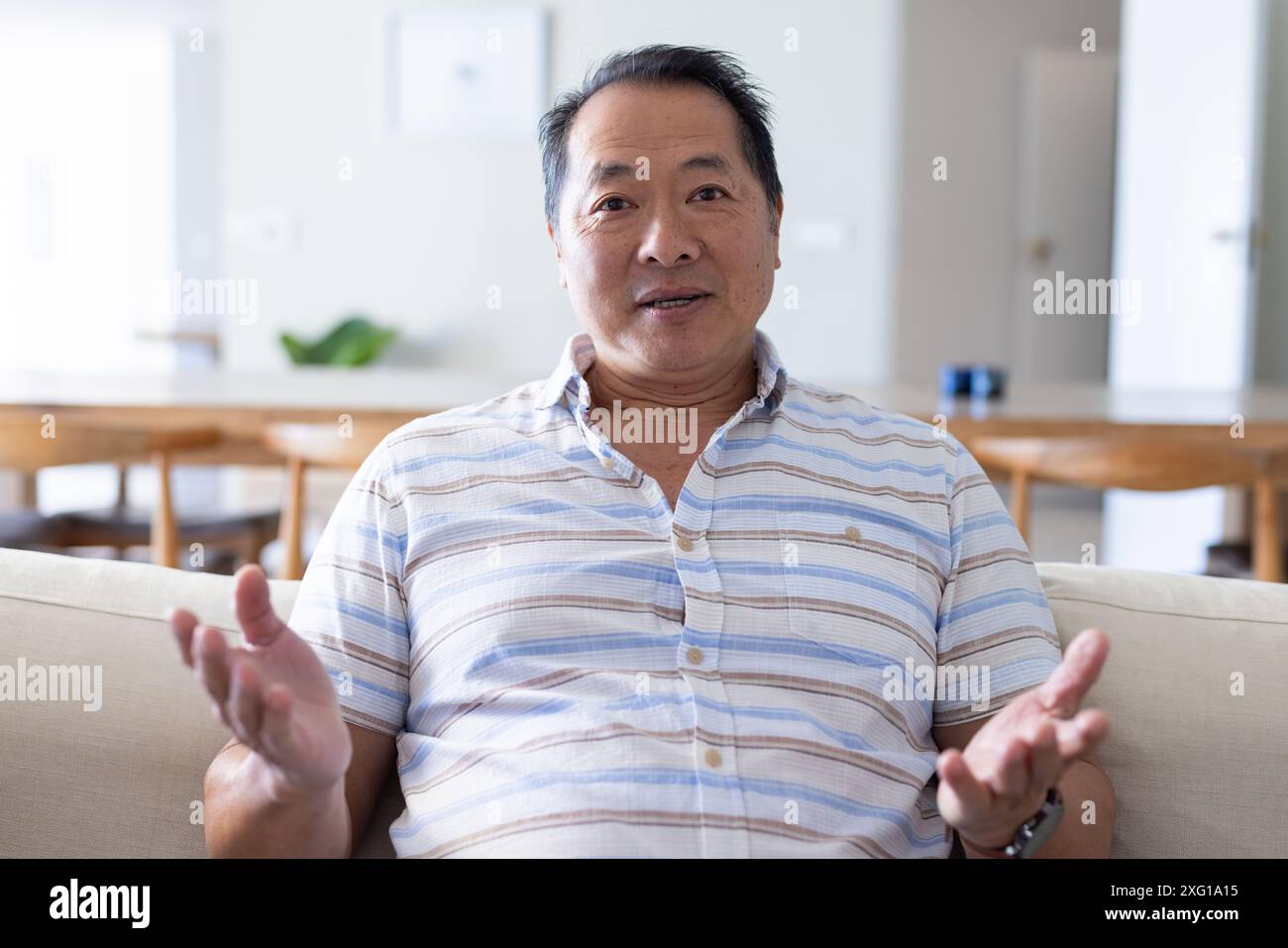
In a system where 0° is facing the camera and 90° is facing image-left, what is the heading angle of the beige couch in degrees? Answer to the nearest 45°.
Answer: approximately 0°

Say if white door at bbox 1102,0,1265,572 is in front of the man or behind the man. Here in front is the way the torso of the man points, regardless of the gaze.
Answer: behind

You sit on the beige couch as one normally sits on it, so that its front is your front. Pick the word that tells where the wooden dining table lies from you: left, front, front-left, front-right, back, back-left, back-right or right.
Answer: back

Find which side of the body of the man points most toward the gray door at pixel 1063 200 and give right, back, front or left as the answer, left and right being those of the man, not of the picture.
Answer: back

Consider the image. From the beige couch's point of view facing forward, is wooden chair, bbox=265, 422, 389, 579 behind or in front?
behind

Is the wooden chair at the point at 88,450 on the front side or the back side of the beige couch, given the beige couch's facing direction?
on the back side
